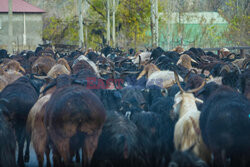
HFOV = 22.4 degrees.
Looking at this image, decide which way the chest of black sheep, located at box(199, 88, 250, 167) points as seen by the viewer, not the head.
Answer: away from the camera

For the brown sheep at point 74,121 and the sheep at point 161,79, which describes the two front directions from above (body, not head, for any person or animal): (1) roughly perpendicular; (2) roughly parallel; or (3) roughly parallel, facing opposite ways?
roughly perpendicular

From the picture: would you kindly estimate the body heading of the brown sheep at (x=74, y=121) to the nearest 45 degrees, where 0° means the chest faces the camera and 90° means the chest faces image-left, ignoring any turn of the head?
approximately 180°

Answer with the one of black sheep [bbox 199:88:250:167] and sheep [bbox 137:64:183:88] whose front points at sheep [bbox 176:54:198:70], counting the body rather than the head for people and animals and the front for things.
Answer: the black sheep

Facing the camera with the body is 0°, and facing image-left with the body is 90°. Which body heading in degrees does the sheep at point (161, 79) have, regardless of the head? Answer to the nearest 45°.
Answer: approximately 90°

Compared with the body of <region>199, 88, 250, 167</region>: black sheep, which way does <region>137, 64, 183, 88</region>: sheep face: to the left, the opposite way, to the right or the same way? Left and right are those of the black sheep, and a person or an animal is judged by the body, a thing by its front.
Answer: to the left

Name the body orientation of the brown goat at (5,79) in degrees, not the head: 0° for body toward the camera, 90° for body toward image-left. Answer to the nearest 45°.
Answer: approximately 270°
